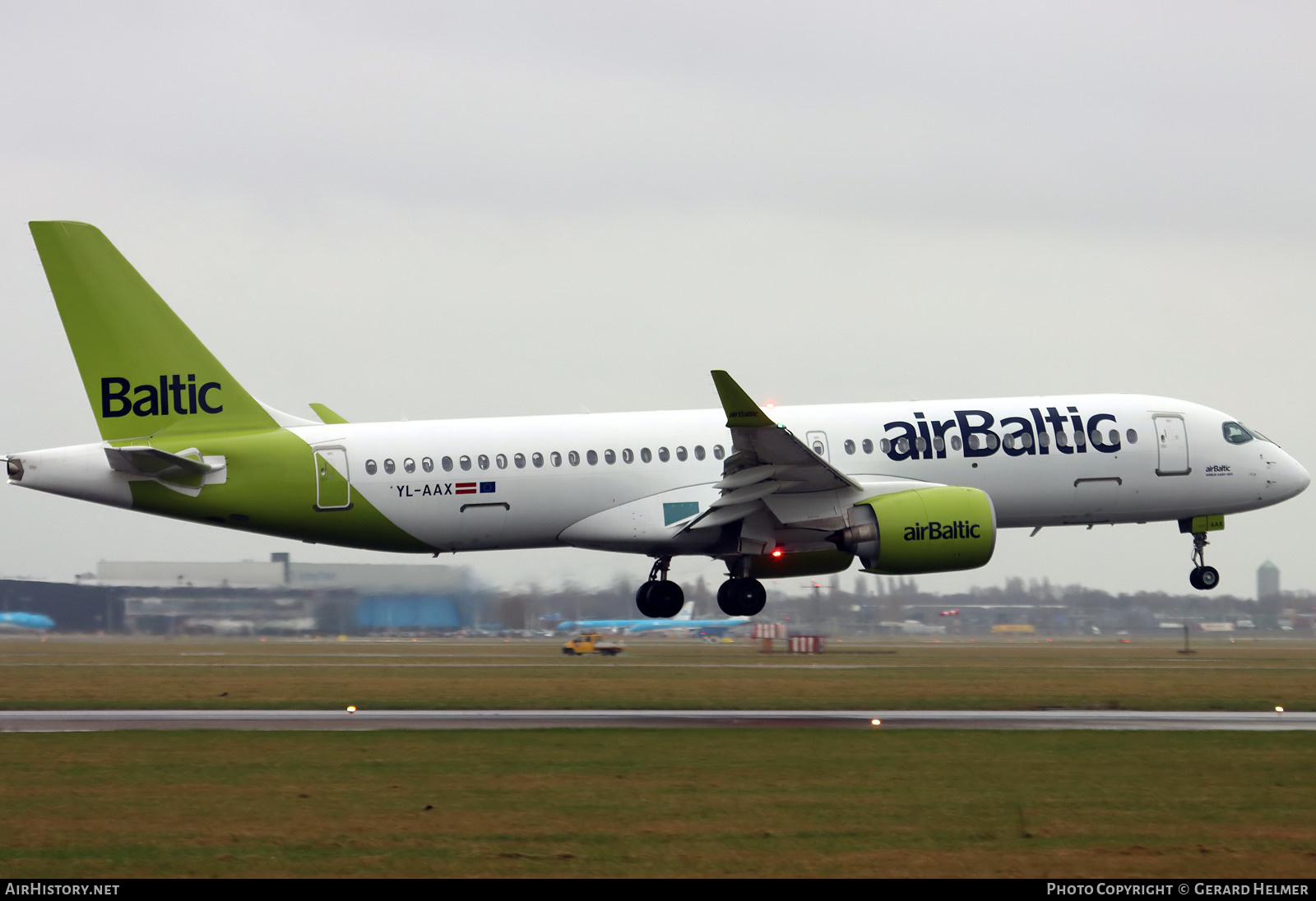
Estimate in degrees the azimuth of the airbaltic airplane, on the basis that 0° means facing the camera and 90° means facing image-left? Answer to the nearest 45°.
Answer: approximately 270°
